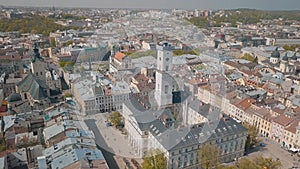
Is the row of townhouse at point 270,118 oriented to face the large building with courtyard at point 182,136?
yes

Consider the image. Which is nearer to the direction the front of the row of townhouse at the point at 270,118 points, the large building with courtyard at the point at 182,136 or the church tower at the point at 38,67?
the large building with courtyard

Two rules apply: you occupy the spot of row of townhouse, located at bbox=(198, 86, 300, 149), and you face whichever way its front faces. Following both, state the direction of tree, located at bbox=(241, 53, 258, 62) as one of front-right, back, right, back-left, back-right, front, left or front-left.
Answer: back-right

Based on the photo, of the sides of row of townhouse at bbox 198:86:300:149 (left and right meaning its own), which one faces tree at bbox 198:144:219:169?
front

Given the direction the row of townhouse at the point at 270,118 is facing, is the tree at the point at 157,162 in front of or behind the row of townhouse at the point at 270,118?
in front

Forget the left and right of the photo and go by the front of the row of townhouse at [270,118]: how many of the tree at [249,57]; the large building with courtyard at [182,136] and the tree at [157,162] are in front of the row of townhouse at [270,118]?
2

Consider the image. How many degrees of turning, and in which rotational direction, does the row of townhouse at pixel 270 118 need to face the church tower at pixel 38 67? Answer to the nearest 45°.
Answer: approximately 45° to its right

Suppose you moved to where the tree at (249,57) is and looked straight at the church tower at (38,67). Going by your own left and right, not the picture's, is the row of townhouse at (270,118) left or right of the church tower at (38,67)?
left

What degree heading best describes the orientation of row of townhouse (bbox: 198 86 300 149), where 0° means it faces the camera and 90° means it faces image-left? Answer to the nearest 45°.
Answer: approximately 45°

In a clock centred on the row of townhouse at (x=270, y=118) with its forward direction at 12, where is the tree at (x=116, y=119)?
The tree is roughly at 1 o'clock from the row of townhouse.
